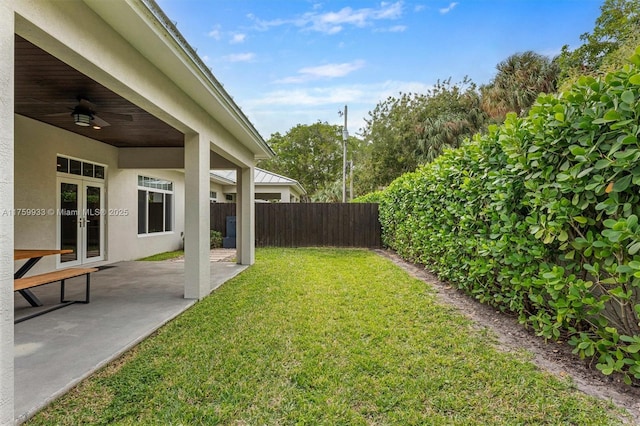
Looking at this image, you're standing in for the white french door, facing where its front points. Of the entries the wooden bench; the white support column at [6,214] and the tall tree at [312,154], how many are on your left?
1

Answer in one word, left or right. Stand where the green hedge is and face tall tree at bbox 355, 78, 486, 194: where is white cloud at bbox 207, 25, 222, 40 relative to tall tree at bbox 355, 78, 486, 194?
left

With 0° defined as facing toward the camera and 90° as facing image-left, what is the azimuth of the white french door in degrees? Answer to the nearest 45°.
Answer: approximately 315°

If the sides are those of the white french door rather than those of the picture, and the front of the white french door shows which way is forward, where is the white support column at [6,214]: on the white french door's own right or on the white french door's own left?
on the white french door's own right

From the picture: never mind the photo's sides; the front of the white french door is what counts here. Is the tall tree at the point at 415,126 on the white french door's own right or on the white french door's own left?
on the white french door's own left

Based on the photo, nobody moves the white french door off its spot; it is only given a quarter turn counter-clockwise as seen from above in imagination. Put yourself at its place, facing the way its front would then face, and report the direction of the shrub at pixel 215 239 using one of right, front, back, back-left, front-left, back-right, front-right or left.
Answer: front
